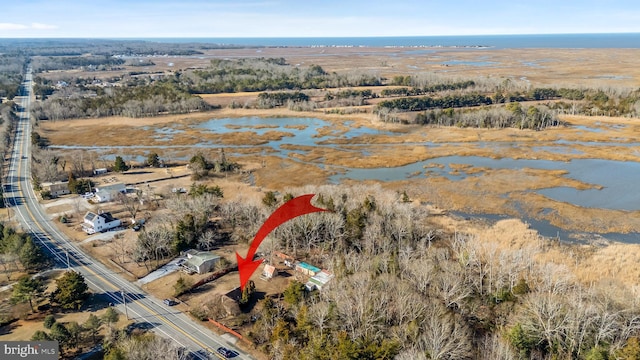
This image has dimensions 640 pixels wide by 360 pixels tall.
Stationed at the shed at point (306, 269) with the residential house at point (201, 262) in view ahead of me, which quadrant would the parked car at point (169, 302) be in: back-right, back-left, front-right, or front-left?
front-left

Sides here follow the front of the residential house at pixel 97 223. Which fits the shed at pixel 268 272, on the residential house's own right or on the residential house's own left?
on the residential house's own left

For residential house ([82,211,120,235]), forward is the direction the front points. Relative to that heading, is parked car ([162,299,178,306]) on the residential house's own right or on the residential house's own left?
on the residential house's own left

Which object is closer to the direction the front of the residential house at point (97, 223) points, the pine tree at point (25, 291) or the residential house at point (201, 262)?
the pine tree

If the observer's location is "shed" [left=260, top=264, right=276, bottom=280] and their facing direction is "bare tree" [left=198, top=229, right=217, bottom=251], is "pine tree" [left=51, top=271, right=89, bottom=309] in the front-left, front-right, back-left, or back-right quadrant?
front-left

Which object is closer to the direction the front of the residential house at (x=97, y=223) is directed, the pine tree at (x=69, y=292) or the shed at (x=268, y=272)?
the pine tree

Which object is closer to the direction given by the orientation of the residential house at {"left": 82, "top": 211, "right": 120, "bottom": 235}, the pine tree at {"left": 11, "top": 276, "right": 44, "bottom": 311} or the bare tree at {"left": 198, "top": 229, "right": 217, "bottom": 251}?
the pine tree

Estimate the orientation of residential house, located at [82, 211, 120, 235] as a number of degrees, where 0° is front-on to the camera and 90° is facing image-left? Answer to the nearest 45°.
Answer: approximately 45°

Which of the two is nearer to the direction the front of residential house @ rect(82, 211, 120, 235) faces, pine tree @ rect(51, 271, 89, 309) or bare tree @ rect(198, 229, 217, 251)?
the pine tree

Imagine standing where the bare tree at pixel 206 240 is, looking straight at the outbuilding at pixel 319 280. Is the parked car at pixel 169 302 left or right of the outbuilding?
right

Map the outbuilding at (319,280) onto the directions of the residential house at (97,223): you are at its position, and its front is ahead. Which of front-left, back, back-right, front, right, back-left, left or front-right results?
left

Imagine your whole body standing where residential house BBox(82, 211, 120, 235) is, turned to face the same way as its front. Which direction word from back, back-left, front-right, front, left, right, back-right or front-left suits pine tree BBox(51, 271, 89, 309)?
front-left

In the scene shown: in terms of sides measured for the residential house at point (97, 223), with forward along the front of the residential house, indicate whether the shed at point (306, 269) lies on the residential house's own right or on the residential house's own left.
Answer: on the residential house's own left

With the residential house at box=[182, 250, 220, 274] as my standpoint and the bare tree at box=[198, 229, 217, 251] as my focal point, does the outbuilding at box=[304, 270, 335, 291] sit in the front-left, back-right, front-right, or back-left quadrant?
back-right

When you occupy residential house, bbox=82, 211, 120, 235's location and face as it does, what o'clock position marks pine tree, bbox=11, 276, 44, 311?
The pine tree is roughly at 11 o'clock from the residential house.
